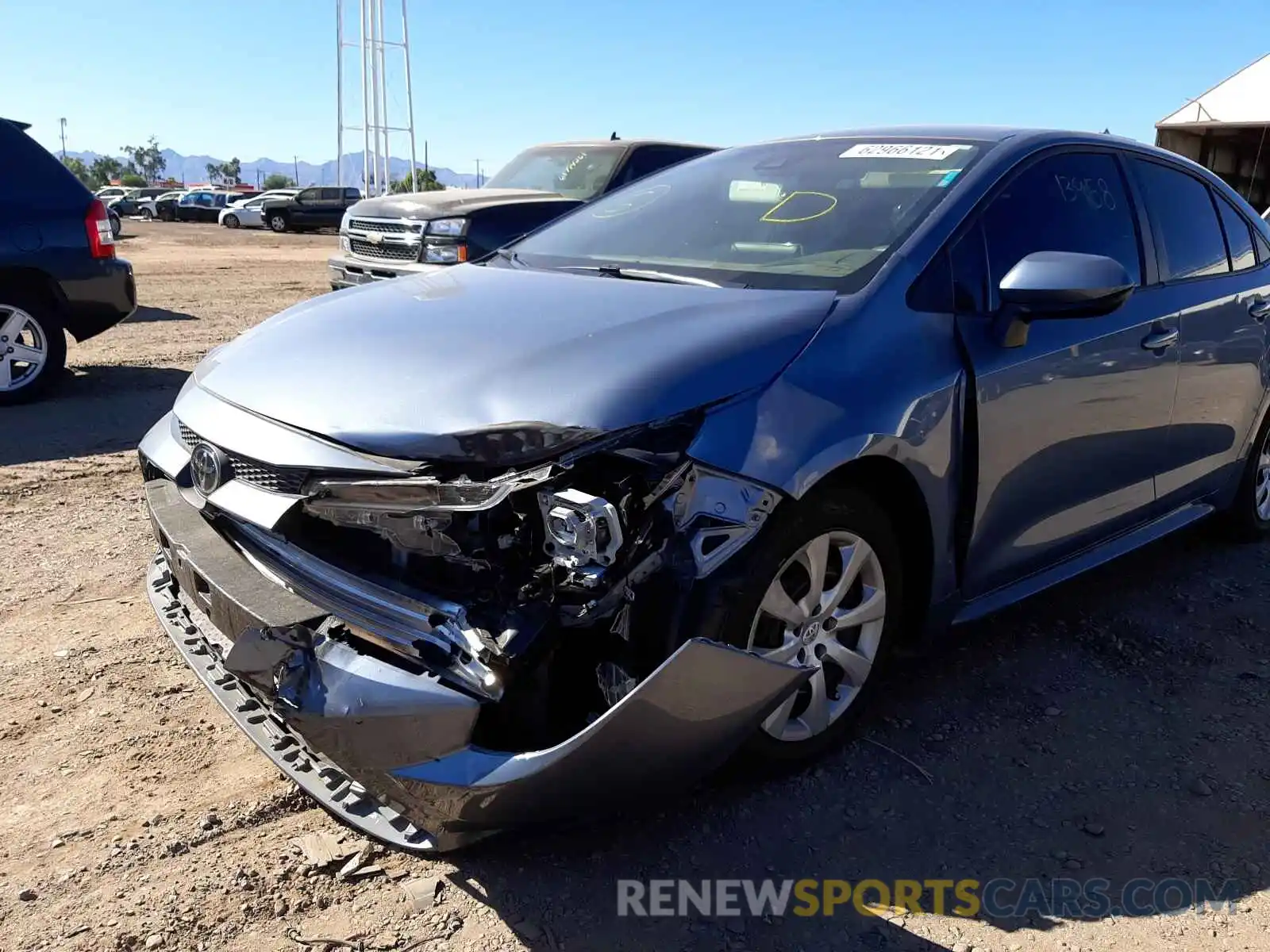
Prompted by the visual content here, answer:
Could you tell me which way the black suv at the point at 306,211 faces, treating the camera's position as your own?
facing to the left of the viewer

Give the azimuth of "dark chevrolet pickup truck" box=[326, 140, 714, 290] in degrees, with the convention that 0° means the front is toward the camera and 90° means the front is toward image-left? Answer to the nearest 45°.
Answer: approximately 45°

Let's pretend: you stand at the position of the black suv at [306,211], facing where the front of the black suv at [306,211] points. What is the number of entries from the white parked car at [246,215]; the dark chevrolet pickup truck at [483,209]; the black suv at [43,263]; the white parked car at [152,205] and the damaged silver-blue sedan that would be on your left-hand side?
3

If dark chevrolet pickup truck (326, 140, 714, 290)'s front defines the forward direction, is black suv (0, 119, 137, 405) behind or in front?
in front

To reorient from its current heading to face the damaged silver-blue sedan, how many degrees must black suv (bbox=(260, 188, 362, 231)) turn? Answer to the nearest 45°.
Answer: approximately 90° to its left

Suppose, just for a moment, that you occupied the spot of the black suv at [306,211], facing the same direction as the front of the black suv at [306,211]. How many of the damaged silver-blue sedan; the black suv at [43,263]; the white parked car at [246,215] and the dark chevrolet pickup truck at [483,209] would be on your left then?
3

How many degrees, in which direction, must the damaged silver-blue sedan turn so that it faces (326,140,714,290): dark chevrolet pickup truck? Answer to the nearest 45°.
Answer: approximately 135° to its right

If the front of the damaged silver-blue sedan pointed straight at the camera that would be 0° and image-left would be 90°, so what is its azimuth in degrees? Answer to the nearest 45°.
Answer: approximately 45°
